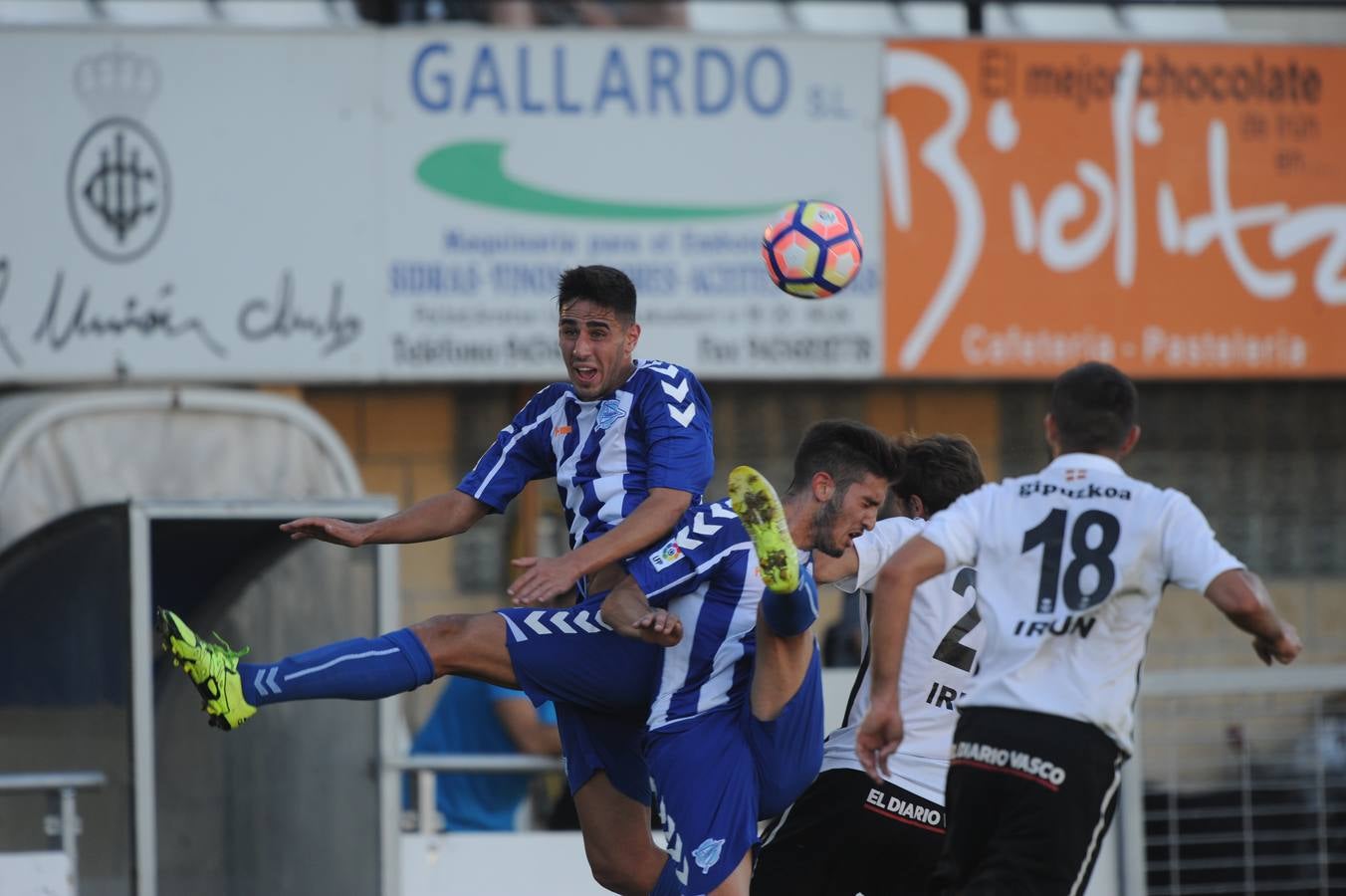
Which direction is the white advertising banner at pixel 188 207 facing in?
toward the camera

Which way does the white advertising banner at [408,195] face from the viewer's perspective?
toward the camera

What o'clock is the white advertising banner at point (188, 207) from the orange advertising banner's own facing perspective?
The white advertising banner is roughly at 2 o'clock from the orange advertising banner.

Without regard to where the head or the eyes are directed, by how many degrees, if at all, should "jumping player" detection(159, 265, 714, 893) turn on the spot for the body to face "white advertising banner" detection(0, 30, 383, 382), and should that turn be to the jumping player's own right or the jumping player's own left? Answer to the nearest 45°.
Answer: approximately 135° to the jumping player's own right

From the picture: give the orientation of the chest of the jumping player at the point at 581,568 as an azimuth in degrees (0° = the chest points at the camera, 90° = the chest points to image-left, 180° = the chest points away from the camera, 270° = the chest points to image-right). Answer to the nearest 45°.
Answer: approximately 45°

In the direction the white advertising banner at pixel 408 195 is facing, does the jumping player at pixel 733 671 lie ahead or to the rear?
ahead

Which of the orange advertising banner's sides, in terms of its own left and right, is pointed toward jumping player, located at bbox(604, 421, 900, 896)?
front

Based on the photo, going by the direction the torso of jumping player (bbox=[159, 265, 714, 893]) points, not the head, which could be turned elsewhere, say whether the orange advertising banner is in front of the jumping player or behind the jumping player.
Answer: behind

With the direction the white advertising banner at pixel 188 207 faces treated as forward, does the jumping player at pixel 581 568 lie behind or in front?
in front

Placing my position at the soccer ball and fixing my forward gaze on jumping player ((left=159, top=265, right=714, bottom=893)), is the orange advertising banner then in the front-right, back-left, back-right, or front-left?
back-right

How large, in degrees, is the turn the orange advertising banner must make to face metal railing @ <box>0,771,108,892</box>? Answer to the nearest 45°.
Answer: approximately 45° to its right

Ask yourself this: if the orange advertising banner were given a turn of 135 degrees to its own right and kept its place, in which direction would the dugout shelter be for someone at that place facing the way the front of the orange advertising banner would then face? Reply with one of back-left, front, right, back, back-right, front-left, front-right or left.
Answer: left

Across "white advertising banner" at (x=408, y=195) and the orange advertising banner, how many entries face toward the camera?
2
